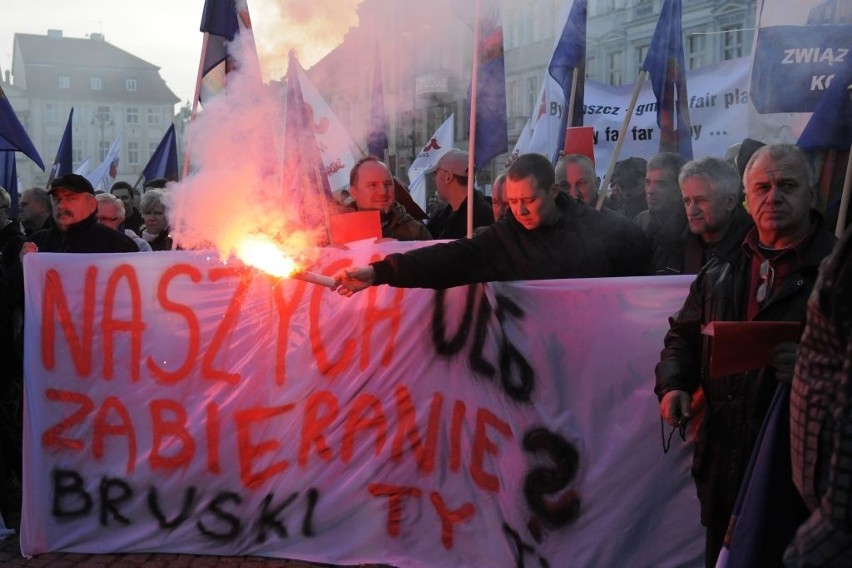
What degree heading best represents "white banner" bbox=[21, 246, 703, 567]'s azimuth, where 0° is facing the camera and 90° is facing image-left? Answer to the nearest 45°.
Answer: approximately 0°

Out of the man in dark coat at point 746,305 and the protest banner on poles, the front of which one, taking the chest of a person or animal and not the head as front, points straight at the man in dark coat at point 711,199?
the protest banner on poles

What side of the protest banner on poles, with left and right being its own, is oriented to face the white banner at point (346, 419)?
front

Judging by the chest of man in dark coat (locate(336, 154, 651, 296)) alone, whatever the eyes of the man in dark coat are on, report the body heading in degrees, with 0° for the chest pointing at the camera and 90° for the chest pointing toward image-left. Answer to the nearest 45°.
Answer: approximately 45°

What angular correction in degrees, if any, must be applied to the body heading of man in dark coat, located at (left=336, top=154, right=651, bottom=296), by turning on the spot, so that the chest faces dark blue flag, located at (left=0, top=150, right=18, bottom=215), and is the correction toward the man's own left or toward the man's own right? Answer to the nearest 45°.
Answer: approximately 90° to the man's own right

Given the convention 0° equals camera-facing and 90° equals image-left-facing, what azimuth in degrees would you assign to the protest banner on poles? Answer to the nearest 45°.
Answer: approximately 0°

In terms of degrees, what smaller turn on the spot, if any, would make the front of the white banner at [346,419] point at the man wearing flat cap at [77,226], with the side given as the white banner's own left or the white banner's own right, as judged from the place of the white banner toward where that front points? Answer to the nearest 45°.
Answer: approximately 135° to the white banner's own right

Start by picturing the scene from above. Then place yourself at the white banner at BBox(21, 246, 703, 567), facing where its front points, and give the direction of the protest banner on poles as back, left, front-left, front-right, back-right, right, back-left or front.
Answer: back-left

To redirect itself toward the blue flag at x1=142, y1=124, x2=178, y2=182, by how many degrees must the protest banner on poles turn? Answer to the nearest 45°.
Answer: approximately 90° to its right

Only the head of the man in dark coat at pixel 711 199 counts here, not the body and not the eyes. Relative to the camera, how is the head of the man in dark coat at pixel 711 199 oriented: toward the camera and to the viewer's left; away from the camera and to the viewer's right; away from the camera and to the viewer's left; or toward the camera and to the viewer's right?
toward the camera and to the viewer's left
